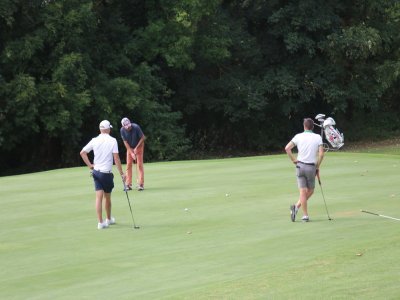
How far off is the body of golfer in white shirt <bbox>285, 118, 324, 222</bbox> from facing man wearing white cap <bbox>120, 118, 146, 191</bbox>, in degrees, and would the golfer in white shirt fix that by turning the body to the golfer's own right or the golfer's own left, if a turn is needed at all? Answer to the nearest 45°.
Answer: approximately 45° to the golfer's own left

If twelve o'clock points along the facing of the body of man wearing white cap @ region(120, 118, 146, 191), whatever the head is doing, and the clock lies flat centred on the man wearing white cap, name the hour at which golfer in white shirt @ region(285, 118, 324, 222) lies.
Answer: The golfer in white shirt is roughly at 11 o'clock from the man wearing white cap.

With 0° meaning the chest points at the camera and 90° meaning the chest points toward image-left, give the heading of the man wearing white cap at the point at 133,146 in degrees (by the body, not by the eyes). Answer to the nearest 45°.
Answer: approximately 0°

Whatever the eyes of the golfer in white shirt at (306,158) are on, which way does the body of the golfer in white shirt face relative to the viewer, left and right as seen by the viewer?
facing away from the viewer

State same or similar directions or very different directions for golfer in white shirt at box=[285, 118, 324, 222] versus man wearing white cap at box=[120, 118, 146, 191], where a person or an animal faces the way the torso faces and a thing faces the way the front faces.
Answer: very different directions

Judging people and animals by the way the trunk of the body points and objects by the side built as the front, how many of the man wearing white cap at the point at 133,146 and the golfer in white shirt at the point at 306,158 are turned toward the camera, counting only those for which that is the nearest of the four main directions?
1
